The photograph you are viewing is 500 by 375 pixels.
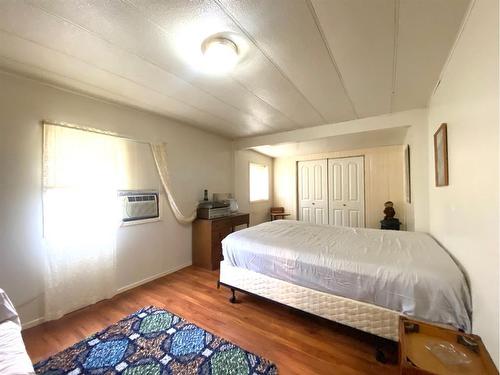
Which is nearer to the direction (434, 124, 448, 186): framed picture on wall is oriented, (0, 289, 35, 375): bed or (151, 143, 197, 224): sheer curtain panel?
the sheer curtain panel

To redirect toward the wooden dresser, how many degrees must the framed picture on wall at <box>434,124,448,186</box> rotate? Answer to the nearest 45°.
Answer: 0° — it already faces it

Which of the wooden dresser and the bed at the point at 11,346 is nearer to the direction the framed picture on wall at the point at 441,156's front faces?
the wooden dresser

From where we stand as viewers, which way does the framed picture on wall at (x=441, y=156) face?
facing to the left of the viewer

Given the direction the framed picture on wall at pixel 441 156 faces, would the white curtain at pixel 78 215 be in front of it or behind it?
in front

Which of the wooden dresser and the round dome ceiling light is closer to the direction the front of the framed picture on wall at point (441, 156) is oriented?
the wooden dresser

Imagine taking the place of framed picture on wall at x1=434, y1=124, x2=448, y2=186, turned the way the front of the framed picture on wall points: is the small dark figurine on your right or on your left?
on your right

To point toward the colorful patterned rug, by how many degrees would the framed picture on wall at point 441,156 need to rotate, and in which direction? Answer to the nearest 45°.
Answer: approximately 45° to its left

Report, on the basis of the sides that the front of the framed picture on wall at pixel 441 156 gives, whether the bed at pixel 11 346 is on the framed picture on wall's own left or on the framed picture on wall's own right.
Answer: on the framed picture on wall's own left

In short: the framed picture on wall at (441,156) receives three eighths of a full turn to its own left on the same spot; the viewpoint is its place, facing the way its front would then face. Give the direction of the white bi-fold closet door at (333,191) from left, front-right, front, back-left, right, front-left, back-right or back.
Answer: back

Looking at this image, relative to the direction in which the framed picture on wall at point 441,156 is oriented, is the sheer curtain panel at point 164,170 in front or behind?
in front

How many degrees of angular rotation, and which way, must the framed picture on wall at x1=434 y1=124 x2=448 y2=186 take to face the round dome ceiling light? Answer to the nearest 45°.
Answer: approximately 45° to its left
